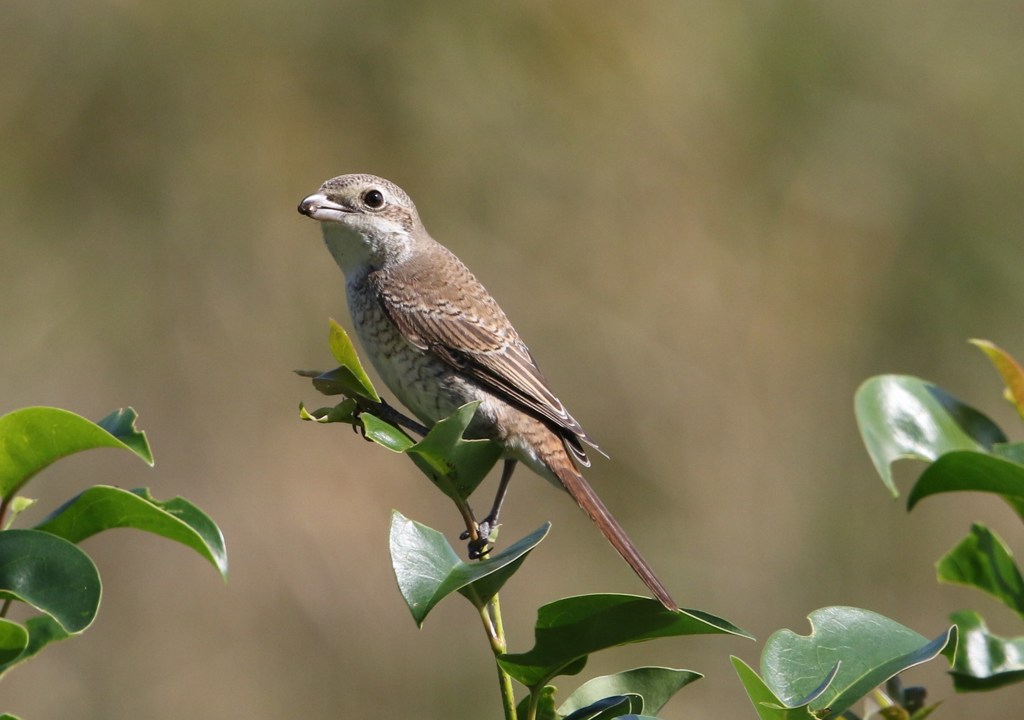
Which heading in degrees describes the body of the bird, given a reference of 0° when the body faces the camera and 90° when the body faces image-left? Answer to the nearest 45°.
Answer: approximately 90°

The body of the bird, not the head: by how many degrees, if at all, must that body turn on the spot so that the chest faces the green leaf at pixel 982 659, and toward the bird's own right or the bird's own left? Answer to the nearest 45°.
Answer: approximately 135° to the bird's own left

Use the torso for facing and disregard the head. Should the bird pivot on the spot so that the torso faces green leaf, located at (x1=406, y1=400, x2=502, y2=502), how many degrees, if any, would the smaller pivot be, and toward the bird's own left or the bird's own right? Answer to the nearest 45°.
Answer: approximately 90° to the bird's own left

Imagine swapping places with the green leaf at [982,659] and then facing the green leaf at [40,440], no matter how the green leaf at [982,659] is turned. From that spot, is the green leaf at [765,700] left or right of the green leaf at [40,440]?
left

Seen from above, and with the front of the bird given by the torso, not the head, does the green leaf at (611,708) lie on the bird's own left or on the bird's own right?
on the bird's own left

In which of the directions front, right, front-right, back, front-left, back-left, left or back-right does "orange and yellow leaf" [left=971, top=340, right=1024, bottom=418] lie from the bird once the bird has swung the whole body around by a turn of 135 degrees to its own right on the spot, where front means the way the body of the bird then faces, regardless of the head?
right
